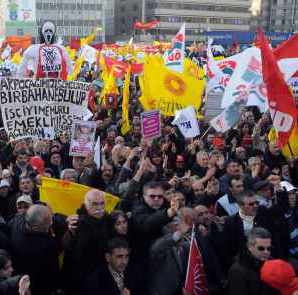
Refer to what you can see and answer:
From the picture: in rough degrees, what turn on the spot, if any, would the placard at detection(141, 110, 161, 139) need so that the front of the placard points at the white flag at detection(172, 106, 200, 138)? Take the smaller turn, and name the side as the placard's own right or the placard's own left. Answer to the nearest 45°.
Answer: approximately 135° to the placard's own left

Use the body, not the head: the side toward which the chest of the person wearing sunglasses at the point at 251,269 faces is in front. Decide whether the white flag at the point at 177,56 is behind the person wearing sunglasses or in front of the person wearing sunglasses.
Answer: behind

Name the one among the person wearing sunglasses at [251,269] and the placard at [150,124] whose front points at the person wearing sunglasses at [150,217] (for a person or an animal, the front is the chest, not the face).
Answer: the placard

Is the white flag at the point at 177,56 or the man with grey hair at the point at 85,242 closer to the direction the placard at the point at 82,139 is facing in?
the man with grey hair

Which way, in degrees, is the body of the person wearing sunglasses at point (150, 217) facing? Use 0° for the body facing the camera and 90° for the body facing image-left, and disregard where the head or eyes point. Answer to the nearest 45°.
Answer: approximately 315°

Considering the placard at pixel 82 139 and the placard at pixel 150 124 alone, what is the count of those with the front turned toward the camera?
2

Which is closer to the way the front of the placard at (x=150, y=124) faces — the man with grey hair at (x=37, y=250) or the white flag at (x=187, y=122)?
the man with grey hair

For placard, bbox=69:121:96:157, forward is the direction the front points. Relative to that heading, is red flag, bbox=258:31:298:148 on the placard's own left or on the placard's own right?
on the placard's own left

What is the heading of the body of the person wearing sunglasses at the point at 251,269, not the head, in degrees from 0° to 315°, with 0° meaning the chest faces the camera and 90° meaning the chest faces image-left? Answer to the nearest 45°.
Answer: approximately 315°

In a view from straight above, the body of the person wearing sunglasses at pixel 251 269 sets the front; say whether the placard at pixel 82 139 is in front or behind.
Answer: behind

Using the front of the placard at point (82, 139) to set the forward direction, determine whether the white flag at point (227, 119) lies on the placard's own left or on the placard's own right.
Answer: on the placard's own left
